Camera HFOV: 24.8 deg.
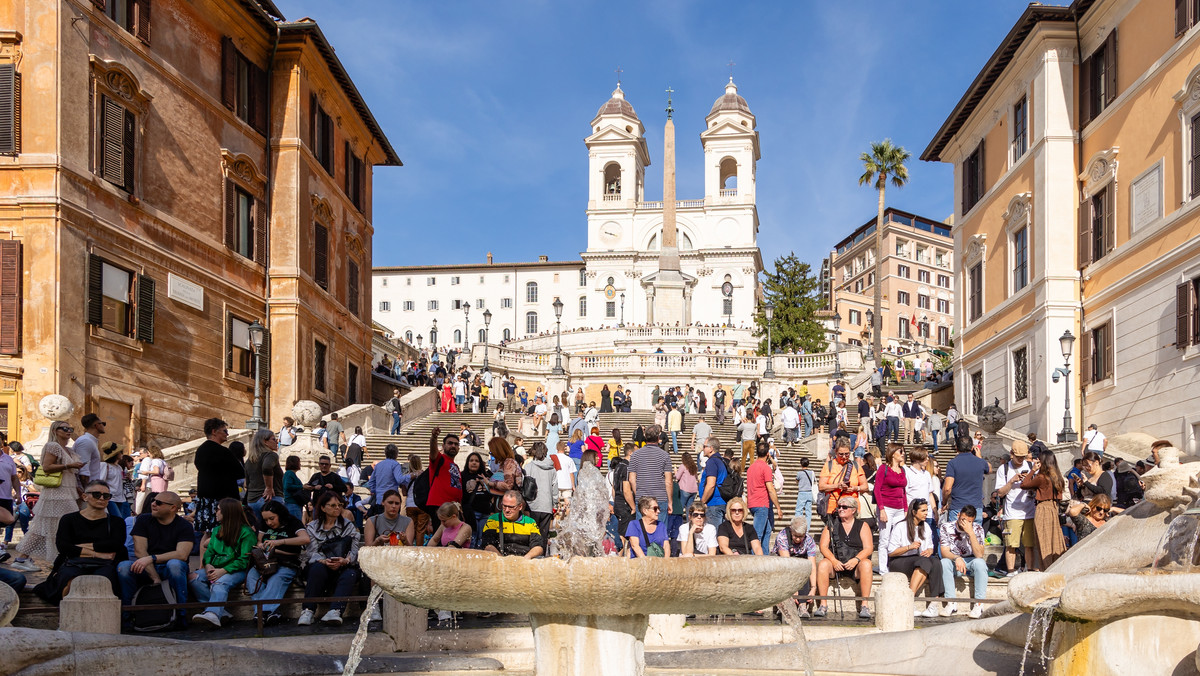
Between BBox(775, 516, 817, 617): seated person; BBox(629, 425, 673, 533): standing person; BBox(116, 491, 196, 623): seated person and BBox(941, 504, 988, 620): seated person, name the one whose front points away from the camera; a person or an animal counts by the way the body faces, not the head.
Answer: the standing person

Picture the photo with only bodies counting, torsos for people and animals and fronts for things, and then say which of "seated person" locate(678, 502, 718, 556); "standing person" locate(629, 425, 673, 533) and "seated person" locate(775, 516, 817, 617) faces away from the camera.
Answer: the standing person

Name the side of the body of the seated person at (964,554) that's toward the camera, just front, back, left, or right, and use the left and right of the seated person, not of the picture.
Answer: front

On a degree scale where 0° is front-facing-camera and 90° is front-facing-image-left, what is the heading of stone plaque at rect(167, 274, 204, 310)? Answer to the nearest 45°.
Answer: approximately 315°

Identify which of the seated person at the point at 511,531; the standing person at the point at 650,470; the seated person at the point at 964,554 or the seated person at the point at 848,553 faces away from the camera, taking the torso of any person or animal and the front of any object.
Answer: the standing person

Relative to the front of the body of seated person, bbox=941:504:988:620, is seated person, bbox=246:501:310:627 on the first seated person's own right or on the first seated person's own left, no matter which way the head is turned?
on the first seated person's own right

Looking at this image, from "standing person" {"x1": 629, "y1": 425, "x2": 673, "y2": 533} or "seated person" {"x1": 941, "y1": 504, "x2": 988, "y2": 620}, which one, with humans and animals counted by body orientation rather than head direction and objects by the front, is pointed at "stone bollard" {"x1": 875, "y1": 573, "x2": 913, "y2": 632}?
the seated person

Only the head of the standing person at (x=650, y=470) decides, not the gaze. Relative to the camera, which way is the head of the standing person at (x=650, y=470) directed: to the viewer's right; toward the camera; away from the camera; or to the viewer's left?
away from the camera

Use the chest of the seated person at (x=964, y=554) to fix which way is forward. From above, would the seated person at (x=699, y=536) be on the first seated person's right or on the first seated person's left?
on the first seated person's right

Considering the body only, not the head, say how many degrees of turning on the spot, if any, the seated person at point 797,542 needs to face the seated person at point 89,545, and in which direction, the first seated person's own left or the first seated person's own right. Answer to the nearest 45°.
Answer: approximately 45° to the first seated person's own right

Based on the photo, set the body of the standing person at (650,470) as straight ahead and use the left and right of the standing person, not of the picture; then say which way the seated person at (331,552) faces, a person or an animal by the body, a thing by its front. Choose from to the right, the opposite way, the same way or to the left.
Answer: the opposite way
